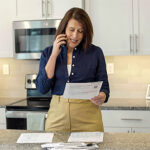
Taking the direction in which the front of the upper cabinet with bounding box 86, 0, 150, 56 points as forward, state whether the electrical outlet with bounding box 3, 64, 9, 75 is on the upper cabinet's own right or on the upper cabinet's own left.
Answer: on the upper cabinet's own right

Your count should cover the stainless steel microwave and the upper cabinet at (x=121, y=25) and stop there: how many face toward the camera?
2

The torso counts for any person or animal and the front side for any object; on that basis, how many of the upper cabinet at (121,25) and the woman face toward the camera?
2

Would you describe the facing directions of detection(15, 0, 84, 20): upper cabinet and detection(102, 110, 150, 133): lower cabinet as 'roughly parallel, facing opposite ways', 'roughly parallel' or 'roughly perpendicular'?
roughly parallel

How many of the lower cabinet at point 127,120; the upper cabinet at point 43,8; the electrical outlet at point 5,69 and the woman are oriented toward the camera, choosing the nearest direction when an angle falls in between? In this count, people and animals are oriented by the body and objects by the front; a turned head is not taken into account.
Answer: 4

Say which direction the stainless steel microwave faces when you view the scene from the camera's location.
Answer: facing the viewer

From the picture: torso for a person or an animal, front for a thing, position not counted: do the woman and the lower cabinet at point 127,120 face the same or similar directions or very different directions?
same or similar directions

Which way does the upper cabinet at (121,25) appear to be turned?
toward the camera

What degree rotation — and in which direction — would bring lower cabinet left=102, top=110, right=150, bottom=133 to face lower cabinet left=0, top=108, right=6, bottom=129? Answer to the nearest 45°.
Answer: approximately 90° to its right

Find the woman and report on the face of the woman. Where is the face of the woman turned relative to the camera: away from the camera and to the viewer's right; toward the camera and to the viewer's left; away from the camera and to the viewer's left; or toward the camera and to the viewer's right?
toward the camera and to the viewer's right

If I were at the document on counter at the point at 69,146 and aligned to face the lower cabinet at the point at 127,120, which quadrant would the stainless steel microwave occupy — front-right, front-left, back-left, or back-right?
front-left

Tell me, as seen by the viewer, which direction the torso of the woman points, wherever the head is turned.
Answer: toward the camera

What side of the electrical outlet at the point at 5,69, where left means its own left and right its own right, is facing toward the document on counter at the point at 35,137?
front

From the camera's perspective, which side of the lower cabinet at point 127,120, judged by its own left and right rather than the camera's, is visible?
front

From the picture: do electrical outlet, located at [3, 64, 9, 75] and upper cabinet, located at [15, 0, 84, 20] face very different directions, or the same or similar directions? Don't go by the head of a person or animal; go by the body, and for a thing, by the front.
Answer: same or similar directions
